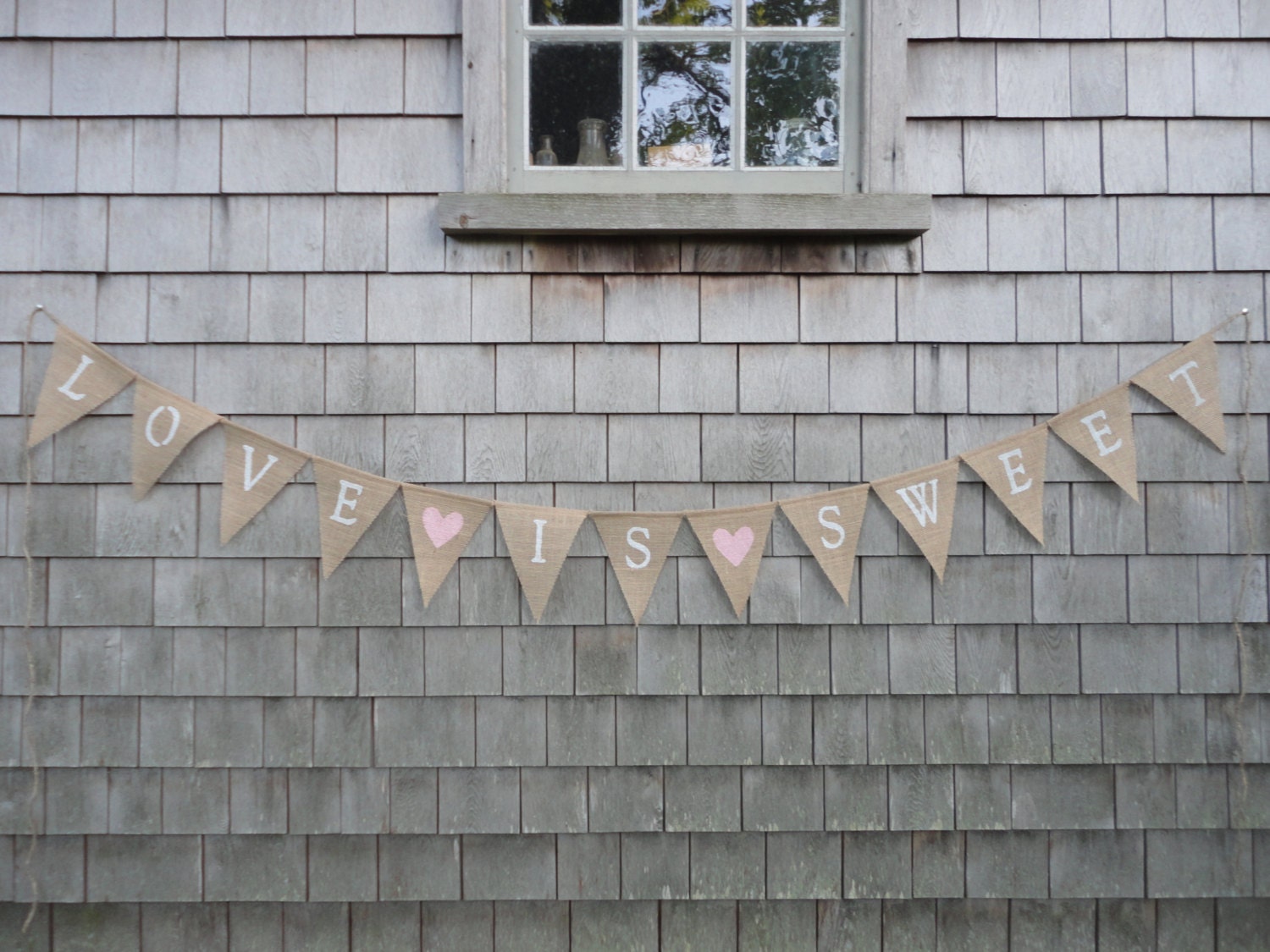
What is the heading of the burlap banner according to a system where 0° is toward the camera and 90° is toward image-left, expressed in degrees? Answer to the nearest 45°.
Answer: approximately 0°
